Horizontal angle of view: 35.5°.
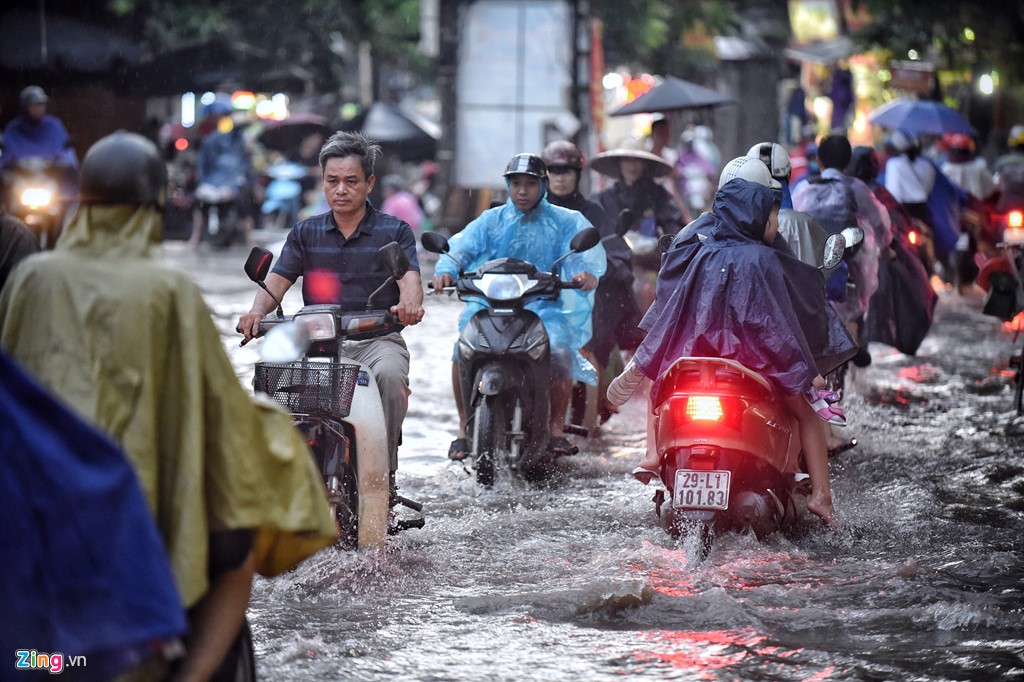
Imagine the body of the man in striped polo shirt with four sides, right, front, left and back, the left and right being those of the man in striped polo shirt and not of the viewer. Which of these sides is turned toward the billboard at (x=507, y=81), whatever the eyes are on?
back

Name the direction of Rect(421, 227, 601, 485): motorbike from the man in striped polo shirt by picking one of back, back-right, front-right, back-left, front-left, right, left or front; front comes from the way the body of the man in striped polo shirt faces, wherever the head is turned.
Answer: back-left

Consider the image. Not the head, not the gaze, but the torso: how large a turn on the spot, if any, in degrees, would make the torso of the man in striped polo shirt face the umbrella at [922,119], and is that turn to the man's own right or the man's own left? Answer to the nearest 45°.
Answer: approximately 135° to the man's own left

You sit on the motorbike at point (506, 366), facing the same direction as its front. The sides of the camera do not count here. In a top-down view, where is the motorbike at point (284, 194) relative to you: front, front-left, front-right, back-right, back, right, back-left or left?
back

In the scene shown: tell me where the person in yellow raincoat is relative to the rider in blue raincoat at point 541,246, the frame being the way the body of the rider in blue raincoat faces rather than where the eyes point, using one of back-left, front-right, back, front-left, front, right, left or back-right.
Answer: front

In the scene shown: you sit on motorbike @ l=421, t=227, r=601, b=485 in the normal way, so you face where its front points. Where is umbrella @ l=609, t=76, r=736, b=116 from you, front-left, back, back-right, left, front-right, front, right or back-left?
back

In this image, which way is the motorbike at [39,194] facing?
toward the camera

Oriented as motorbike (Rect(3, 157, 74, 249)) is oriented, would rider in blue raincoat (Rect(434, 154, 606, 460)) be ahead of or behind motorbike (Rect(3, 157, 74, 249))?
ahead

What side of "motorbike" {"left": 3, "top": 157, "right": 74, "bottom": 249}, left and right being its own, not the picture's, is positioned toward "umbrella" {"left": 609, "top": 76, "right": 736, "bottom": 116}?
left

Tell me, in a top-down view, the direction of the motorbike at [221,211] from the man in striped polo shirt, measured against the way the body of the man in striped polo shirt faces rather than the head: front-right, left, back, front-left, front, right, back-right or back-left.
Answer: back

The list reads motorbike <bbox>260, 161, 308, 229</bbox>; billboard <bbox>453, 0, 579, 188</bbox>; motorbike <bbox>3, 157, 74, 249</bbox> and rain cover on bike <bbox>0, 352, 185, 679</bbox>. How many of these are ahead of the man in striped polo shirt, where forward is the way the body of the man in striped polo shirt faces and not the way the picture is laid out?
1

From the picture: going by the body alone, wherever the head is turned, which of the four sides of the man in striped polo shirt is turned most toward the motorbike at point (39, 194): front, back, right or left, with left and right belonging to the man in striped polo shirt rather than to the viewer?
back

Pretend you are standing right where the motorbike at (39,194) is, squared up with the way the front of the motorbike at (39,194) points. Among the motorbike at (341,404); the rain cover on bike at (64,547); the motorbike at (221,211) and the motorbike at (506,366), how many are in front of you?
3

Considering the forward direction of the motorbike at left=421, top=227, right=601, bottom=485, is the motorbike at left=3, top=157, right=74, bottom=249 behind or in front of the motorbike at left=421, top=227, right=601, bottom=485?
behind

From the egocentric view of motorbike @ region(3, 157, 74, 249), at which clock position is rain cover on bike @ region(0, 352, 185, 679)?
The rain cover on bike is roughly at 12 o'clock from the motorbike.

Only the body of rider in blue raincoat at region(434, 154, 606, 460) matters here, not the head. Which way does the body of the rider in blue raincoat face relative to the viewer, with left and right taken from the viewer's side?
facing the viewer

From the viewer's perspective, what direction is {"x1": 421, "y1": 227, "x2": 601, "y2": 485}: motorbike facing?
toward the camera

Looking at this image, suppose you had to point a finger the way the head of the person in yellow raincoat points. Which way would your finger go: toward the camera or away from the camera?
away from the camera
